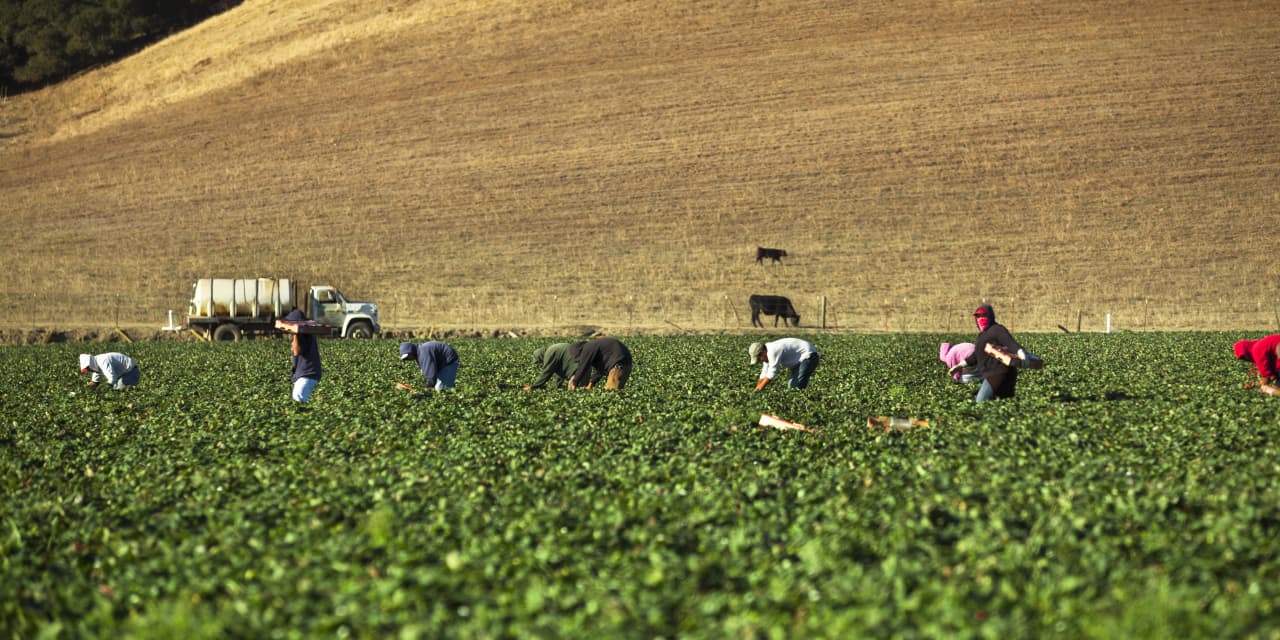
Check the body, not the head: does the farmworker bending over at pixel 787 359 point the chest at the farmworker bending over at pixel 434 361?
yes

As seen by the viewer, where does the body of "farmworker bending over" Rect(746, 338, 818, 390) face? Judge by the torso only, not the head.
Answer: to the viewer's left

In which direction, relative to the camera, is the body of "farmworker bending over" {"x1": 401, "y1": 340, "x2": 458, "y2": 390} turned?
to the viewer's left

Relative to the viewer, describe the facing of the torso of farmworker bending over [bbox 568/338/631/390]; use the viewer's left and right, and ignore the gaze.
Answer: facing to the left of the viewer

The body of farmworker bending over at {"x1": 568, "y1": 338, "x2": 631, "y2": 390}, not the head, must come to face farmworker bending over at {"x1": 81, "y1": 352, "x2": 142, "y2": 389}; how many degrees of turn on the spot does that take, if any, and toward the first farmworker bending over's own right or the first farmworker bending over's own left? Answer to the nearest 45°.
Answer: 0° — they already face them

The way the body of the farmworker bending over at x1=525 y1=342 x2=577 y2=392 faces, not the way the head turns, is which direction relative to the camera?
to the viewer's left

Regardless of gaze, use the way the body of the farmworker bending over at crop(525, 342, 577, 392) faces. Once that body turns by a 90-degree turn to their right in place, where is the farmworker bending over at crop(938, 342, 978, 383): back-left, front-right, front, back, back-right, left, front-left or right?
right

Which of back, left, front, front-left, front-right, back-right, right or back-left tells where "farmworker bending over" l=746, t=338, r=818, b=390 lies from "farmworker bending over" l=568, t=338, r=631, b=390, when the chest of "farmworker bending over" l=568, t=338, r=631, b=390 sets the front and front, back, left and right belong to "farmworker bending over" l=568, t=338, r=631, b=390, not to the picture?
back

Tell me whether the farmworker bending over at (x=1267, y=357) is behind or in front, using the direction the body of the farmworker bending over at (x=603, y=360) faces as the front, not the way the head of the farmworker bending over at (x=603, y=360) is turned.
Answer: behind

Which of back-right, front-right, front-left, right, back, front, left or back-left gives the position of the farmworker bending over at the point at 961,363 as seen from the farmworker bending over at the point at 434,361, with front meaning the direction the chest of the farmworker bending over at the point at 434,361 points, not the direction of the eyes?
back

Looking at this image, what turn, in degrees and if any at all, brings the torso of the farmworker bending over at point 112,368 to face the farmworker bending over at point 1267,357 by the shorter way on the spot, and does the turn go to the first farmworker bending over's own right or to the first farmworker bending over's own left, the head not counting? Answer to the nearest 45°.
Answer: approximately 135° to the first farmworker bending over's own left

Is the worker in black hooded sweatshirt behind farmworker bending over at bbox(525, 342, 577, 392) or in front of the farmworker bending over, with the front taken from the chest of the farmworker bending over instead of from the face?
behind

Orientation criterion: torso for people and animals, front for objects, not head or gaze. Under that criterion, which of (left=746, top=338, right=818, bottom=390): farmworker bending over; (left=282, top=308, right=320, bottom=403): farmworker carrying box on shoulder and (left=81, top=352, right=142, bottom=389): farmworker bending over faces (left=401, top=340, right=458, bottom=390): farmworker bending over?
(left=746, top=338, right=818, bottom=390): farmworker bending over

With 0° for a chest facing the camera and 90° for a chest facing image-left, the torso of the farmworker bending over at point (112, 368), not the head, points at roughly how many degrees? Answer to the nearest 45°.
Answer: approximately 90°
